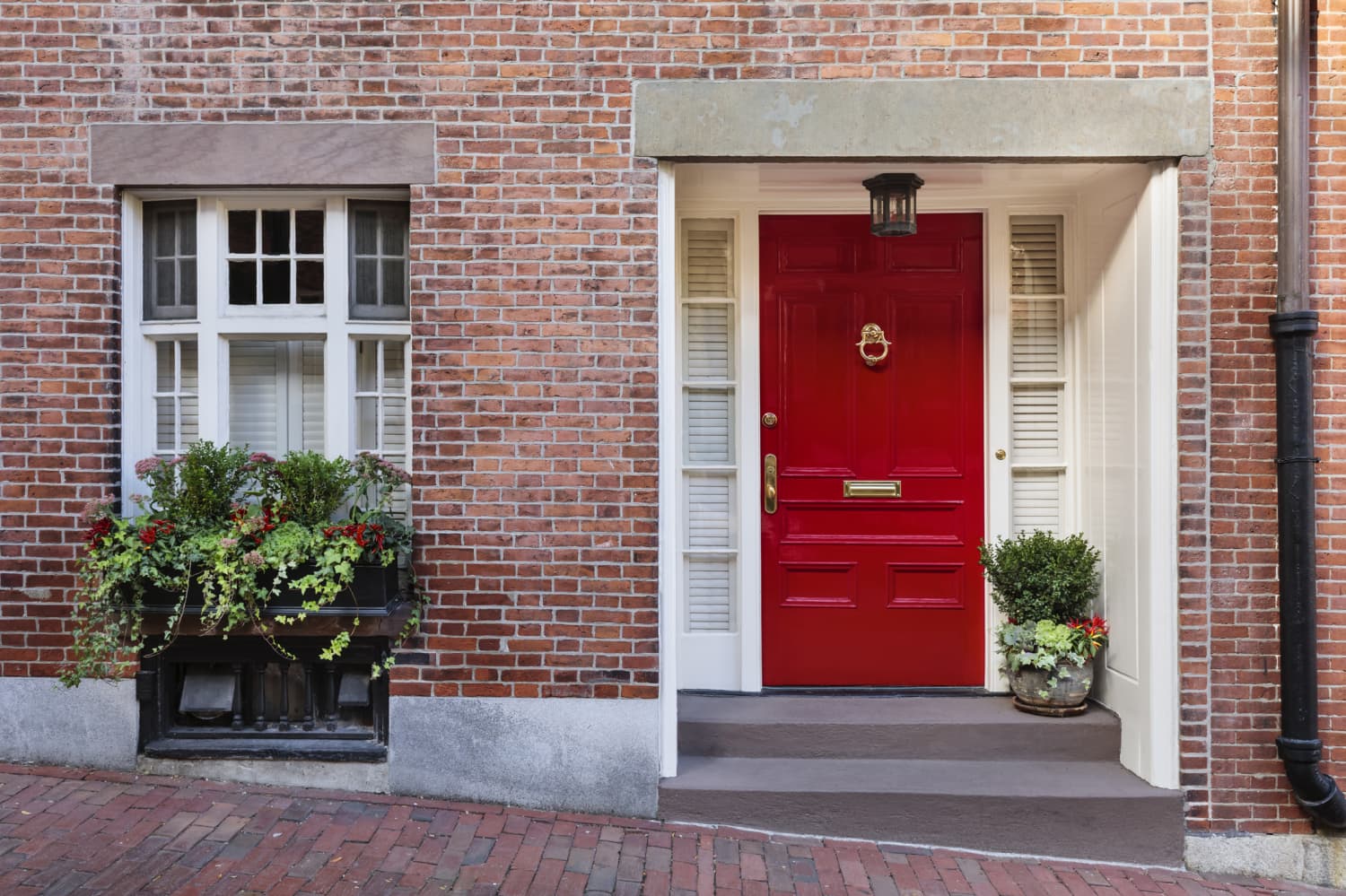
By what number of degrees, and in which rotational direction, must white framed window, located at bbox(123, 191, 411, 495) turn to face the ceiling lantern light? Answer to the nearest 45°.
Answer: approximately 45° to its left

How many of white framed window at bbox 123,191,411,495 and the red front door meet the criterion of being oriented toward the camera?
2

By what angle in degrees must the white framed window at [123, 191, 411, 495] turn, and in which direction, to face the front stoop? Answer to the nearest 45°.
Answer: approximately 45° to its left

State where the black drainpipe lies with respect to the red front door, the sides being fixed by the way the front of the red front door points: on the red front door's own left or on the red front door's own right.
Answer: on the red front door's own left

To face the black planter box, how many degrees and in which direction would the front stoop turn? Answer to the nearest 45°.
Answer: approximately 90° to its right

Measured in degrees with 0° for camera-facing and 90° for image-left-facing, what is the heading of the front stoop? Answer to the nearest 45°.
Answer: approximately 0°

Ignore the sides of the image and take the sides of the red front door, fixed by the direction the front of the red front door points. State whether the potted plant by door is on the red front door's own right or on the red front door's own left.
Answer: on the red front door's own left

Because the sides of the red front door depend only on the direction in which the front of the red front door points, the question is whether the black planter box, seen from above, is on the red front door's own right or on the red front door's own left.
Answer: on the red front door's own right
